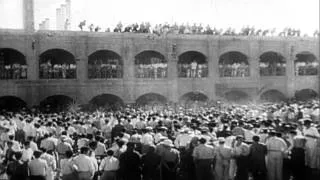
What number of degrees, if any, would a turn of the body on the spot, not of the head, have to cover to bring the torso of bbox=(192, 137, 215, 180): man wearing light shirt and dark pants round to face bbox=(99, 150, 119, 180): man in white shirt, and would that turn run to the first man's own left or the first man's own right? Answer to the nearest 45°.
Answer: approximately 135° to the first man's own left

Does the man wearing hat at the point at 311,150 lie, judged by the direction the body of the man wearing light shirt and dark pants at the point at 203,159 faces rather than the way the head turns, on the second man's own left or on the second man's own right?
on the second man's own right

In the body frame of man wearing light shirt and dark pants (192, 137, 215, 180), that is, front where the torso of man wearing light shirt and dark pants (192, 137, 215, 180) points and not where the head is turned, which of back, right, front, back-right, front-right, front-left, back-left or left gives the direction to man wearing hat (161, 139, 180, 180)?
left

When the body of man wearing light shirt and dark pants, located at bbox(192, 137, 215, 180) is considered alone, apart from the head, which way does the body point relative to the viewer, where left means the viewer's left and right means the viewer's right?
facing away from the viewer

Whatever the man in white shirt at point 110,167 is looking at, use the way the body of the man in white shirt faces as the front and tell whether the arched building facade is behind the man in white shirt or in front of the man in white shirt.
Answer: in front

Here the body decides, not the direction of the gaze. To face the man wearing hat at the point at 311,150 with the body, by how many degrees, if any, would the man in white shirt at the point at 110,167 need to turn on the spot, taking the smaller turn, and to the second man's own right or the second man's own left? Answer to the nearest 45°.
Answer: approximately 90° to the second man's own right

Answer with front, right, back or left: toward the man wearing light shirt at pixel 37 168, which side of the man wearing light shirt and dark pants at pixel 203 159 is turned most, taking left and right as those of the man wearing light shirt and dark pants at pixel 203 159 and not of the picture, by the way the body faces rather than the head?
left

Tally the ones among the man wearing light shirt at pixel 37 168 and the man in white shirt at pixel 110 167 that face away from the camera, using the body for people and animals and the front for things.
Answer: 2

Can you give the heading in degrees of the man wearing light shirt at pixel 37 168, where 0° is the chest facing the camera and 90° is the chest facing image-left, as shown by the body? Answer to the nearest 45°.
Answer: approximately 180°

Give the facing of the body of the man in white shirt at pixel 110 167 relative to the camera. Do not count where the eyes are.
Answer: away from the camera
